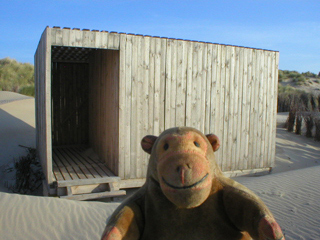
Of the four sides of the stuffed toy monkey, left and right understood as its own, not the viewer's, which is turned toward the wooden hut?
back

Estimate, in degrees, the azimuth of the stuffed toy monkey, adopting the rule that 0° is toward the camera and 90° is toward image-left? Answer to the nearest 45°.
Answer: approximately 0°
